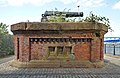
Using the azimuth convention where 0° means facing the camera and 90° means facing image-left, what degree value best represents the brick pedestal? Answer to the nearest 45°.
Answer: approximately 0°

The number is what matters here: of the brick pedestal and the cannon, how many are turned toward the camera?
1

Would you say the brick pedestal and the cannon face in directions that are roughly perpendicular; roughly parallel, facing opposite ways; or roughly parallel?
roughly perpendicular
